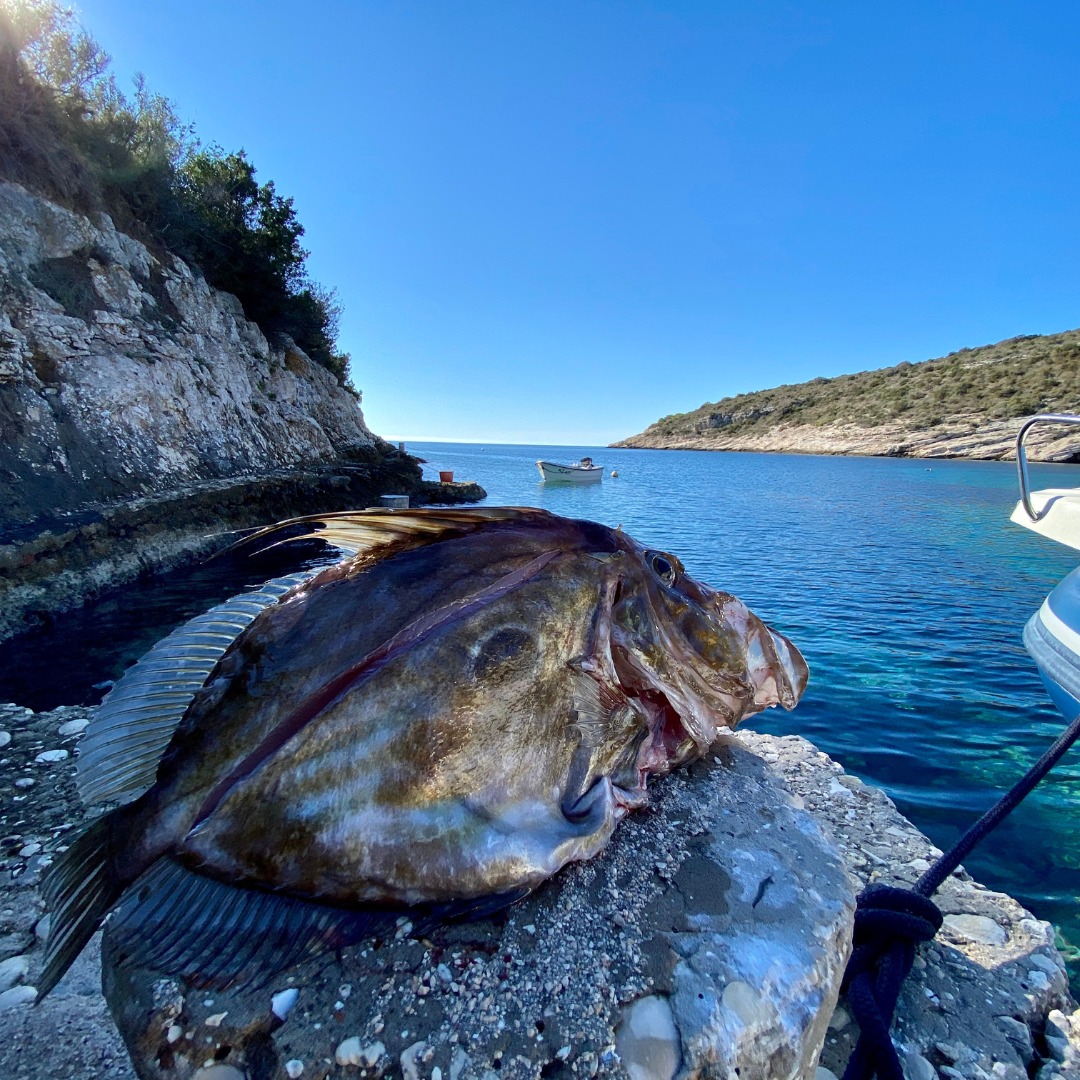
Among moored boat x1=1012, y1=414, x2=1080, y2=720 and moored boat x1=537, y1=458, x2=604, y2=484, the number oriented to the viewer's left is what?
2

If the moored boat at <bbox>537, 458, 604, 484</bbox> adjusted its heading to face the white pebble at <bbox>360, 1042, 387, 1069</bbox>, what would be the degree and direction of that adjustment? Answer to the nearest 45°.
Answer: approximately 90° to its left

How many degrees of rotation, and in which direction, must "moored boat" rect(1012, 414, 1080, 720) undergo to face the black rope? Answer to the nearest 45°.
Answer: approximately 90° to its left

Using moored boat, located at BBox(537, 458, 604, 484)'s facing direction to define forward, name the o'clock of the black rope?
The black rope is roughly at 9 o'clock from the moored boat.

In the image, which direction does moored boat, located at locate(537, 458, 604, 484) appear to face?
to the viewer's left

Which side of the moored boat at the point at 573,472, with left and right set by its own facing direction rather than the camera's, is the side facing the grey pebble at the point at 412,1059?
left

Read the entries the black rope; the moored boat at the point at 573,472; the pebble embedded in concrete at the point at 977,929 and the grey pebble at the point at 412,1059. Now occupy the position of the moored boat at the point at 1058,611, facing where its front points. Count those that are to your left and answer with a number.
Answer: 3

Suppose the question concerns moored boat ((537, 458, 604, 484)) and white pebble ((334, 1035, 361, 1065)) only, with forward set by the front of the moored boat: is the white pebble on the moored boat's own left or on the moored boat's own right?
on the moored boat's own left

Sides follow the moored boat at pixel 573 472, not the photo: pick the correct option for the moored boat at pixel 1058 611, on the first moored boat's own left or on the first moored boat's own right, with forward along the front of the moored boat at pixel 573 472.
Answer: on the first moored boat's own left

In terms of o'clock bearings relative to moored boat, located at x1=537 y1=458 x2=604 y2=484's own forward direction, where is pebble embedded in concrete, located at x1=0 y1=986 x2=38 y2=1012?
The pebble embedded in concrete is roughly at 9 o'clock from the moored boat.

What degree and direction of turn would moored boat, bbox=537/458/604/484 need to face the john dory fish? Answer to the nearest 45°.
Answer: approximately 90° to its left

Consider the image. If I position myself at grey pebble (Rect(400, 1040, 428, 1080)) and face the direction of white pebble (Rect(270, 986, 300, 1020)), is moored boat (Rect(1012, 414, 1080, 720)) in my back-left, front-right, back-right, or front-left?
back-right

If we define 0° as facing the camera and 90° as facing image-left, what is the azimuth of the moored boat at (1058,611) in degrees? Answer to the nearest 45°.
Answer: approximately 90°
